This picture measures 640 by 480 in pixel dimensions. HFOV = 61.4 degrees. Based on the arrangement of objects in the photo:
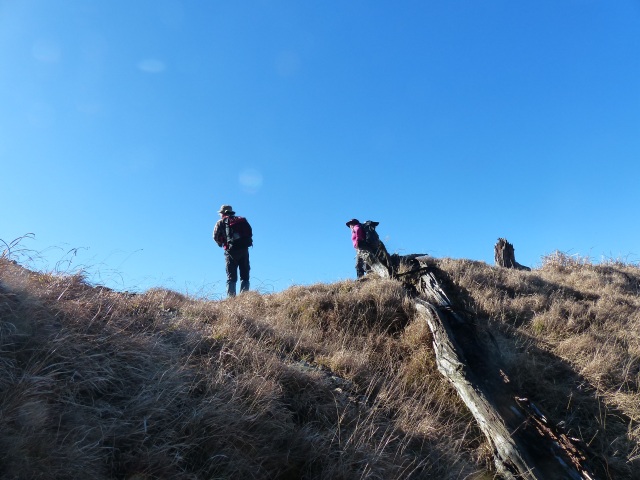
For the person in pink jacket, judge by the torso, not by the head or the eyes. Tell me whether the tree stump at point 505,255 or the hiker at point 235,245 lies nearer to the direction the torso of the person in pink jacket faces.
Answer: the hiker

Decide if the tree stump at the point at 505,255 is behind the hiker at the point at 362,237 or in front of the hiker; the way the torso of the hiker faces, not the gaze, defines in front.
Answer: behind

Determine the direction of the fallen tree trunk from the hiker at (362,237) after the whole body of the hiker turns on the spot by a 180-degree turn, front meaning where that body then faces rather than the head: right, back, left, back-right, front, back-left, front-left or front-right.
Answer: right

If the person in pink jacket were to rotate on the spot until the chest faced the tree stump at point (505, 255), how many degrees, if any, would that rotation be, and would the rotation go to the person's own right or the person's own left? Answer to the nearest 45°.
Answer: approximately 135° to the person's own right
